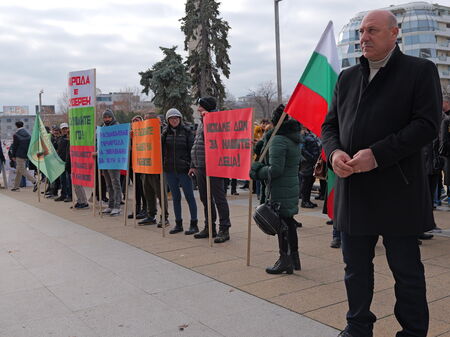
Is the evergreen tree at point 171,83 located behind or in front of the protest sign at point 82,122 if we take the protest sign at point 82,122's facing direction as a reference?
behind

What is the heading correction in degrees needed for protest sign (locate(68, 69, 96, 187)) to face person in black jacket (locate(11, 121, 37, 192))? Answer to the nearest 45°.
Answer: approximately 135° to its right

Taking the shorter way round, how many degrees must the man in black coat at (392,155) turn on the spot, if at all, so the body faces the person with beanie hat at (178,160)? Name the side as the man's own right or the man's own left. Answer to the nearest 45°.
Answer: approximately 90° to the man's own right

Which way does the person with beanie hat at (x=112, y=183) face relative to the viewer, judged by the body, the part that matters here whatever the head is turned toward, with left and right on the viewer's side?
facing the viewer and to the left of the viewer

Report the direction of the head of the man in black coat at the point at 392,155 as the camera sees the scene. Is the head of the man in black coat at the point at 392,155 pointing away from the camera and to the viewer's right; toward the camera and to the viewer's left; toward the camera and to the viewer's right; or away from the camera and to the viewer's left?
toward the camera and to the viewer's left

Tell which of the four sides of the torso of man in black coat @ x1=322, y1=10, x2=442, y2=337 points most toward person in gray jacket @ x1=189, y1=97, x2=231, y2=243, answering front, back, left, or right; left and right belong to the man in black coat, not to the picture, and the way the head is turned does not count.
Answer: right
